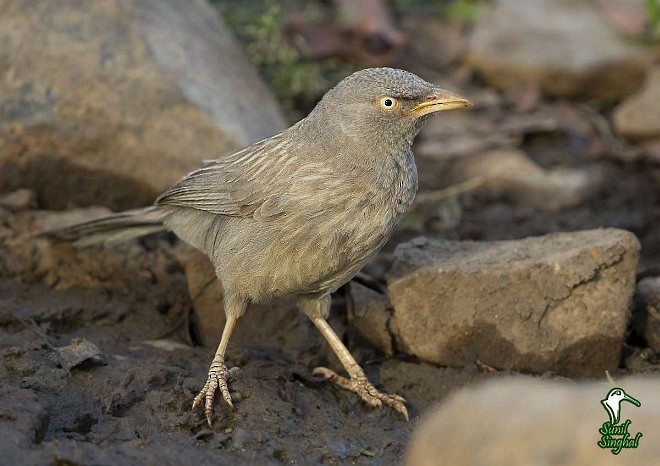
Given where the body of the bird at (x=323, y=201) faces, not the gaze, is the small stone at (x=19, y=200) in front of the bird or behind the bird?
behind

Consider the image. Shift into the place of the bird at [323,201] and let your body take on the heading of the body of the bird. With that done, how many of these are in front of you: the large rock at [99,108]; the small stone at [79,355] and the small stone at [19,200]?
0

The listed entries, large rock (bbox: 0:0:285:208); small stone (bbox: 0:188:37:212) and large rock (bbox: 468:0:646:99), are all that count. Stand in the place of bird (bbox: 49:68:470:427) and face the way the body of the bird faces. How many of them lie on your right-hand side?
0

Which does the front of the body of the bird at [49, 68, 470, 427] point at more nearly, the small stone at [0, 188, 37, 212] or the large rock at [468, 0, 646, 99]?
the large rock

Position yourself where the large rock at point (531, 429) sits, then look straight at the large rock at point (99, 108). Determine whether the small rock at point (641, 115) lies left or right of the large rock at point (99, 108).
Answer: right

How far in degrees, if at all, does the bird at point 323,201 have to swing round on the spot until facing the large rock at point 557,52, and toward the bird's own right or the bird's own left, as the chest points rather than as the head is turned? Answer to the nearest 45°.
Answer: approximately 45° to the bird's own left

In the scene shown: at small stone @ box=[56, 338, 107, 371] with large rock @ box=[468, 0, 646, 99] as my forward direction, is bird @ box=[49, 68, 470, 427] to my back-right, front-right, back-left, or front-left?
front-right

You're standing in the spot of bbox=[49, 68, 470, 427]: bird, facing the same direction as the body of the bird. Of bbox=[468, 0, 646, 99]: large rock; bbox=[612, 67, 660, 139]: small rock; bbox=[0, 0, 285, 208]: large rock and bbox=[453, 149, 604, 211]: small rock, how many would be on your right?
0

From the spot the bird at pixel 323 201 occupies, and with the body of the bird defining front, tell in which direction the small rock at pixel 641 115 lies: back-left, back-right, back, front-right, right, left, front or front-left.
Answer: front-left

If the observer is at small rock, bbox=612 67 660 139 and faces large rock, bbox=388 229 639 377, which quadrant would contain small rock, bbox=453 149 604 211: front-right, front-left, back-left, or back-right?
front-right

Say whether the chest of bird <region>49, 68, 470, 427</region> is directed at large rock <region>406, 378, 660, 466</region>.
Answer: no

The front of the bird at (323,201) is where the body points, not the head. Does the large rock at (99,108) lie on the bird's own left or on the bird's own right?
on the bird's own left

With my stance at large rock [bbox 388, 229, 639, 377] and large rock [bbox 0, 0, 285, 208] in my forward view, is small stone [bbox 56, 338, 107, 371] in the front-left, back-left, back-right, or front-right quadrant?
front-left

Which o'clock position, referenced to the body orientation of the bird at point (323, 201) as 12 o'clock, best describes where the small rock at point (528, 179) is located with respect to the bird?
The small rock is roughly at 10 o'clock from the bird.

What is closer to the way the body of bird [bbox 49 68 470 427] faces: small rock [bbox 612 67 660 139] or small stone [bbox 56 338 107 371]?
the small rock

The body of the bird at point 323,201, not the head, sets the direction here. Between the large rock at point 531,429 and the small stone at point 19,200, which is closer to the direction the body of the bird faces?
the large rock

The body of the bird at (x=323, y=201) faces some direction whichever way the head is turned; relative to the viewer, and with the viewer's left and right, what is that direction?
facing to the right of the viewer

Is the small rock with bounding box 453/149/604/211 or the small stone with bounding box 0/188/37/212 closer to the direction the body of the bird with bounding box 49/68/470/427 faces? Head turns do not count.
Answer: the small rock
